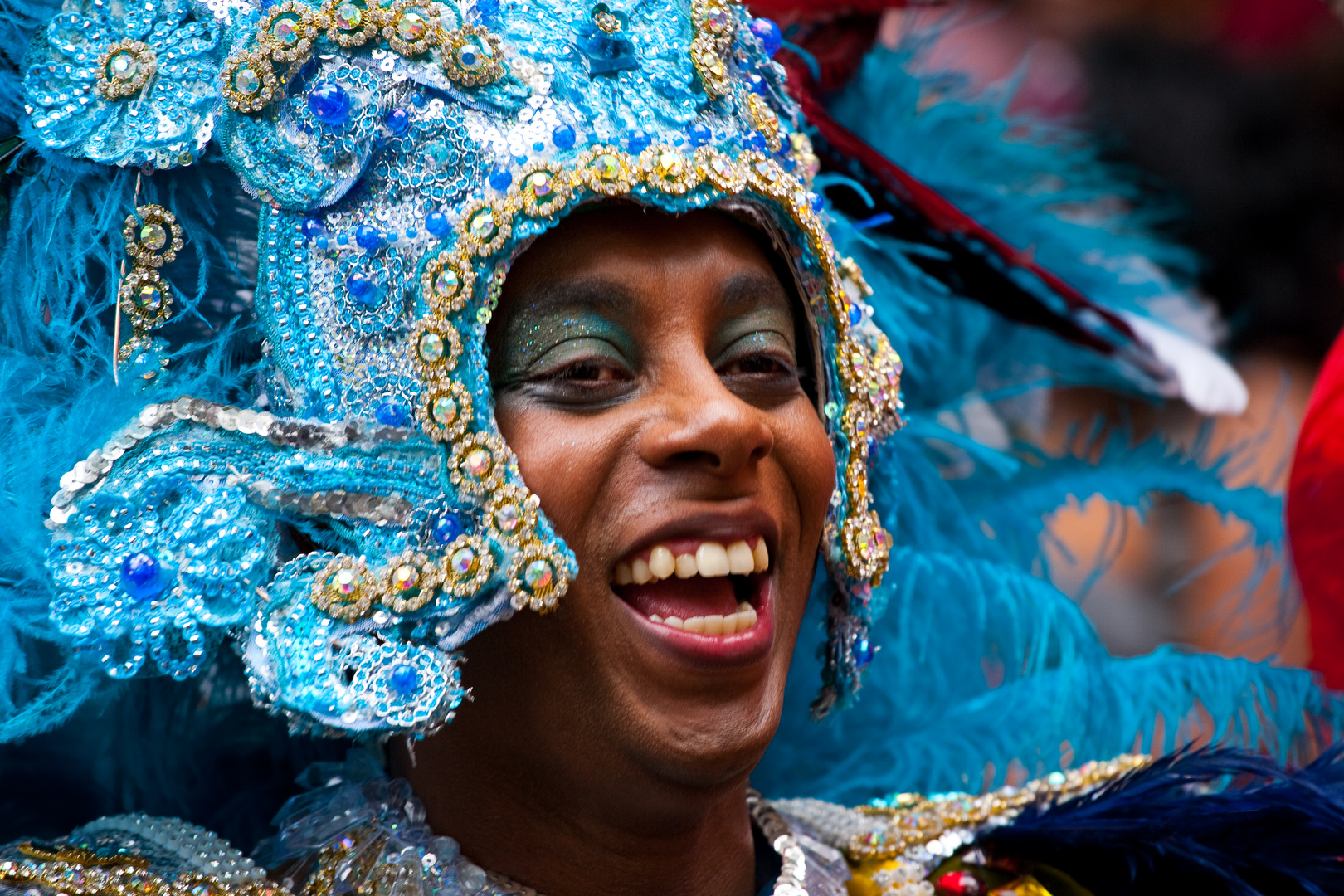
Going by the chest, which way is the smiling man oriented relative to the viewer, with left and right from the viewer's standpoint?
facing the viewer and to the right of the viewer

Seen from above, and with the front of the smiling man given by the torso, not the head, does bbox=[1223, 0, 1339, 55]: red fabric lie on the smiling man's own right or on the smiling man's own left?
on the smiling man's own left
